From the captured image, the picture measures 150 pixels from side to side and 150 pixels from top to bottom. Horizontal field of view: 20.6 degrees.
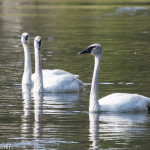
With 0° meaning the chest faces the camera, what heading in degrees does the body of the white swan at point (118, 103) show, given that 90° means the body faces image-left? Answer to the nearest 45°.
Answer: approximately 90°

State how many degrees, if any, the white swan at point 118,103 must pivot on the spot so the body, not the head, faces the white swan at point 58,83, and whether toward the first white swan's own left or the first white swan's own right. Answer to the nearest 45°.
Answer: approximately 45° to the first white swan's own right
